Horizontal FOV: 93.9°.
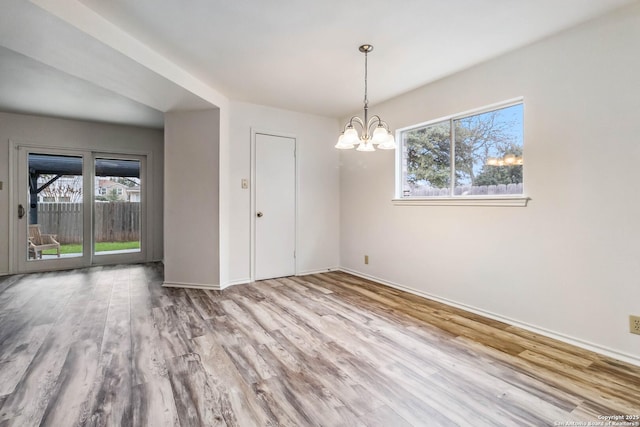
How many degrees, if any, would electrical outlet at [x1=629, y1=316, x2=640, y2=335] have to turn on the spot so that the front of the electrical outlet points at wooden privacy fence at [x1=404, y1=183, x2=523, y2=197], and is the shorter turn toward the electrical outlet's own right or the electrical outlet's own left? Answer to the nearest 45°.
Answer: approximately 90° to the electrical outlet's own right

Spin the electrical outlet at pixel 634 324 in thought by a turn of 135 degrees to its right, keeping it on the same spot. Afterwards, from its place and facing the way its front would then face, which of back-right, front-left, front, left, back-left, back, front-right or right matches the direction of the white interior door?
front-left

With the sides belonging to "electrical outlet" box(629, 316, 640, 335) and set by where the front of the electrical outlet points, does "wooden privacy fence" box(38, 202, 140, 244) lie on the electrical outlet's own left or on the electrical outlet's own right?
on the electrical outlet's own right

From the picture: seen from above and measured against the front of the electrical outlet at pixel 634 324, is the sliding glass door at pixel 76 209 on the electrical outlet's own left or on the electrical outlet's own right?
on the electrical outlet's own right

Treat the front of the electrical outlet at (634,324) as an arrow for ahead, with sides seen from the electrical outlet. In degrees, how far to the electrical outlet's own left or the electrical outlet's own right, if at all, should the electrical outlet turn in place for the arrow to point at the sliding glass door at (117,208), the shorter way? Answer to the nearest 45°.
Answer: approximately 90° to the electrical outlet's own right

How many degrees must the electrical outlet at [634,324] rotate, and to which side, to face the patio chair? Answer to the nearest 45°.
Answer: approximately 45° to its right

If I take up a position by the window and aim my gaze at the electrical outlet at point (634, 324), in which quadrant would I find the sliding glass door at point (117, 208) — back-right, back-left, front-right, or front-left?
back-right
